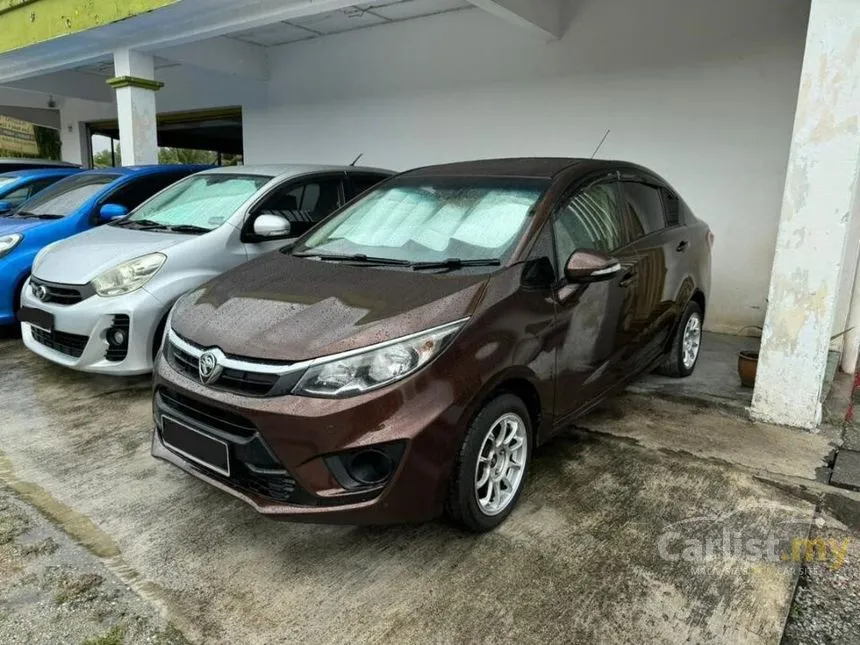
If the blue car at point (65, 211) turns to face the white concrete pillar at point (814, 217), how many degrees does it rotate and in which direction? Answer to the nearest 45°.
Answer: approximately 90° to its left

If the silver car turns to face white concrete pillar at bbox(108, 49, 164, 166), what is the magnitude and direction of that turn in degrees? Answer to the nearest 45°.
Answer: approximately 135° to its right

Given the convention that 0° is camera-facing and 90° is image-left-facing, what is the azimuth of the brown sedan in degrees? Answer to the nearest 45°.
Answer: approximately 45°

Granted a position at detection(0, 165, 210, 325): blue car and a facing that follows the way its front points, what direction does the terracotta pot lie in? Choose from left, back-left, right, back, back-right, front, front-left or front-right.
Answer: left

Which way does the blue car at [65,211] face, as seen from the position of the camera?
facing the viewer and to the left of the viewer

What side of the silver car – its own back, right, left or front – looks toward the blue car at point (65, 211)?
right

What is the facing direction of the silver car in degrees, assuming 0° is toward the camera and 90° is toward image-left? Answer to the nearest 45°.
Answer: approximately 45°

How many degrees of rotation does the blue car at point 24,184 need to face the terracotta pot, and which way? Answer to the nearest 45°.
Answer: approximately 90° to its left

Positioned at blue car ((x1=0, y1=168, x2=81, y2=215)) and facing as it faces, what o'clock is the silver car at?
The silver car is roughly at 10 o'clock from the blue car.

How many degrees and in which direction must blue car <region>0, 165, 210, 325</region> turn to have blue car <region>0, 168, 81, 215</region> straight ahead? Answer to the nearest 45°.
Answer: approximately 135° to its right
